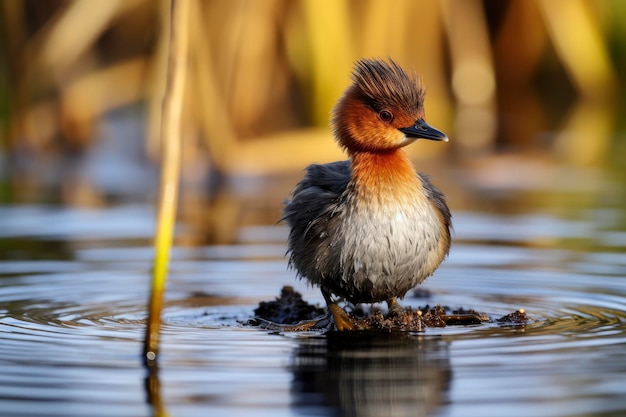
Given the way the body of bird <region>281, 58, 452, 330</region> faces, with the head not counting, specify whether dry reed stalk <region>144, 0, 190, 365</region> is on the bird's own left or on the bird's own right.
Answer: on the bird's own right

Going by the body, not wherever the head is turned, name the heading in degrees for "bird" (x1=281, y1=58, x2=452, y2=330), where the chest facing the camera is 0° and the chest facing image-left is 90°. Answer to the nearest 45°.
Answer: approximately 315°
